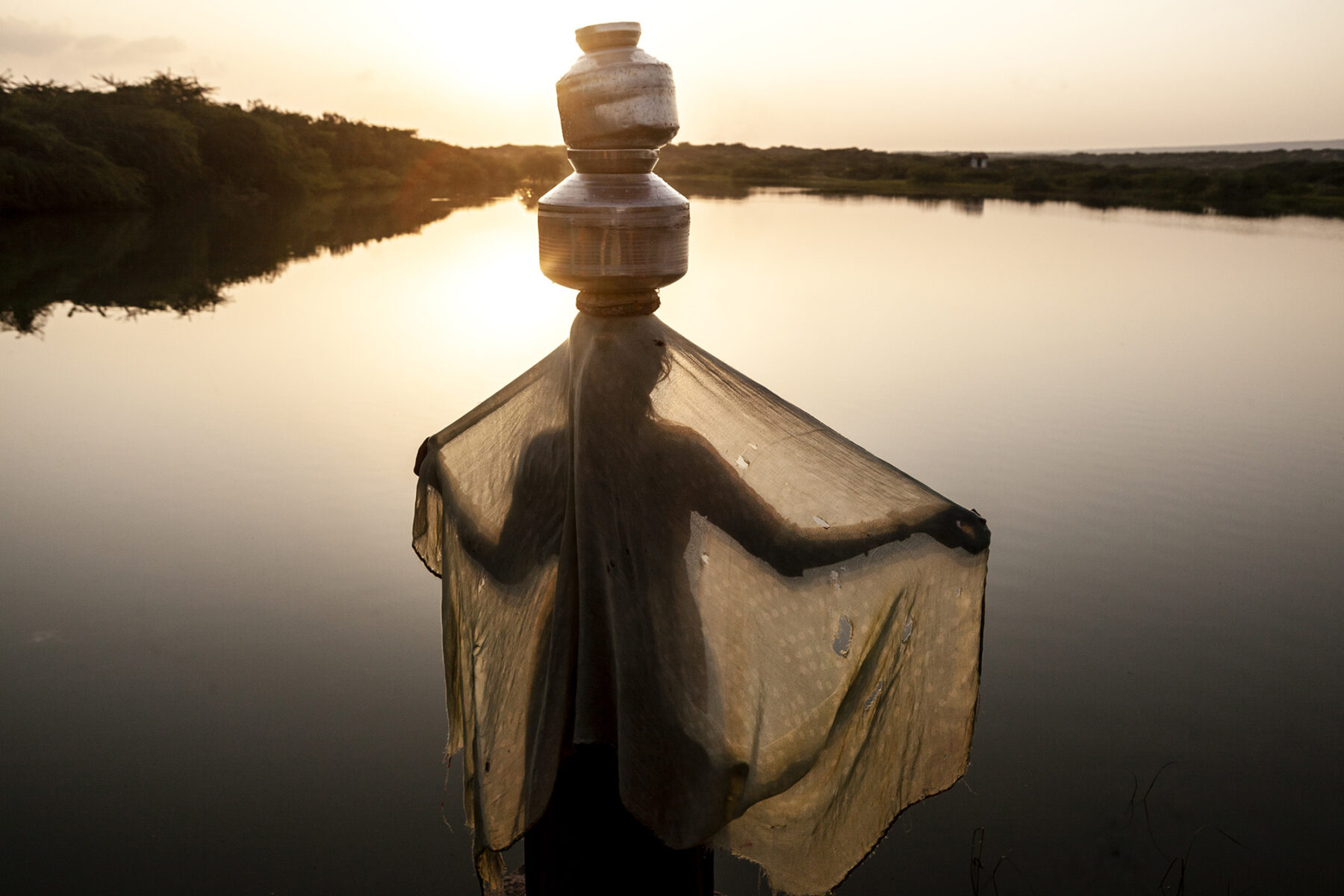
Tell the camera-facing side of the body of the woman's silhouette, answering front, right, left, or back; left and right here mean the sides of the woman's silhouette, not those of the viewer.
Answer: back

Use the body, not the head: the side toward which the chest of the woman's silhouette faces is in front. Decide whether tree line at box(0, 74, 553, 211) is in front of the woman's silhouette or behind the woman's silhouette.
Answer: in front
